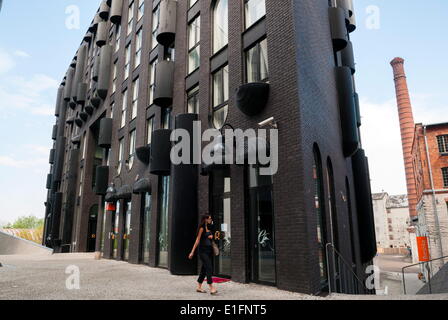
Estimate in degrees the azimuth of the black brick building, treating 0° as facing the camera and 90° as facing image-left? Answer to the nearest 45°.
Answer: approximately 45°

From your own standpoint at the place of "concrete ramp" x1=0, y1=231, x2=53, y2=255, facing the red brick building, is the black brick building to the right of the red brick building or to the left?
right

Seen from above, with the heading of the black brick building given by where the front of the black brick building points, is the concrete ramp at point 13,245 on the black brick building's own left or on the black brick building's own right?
on the black brick building's own right

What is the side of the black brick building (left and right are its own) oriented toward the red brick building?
back

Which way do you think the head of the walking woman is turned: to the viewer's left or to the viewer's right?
to the viewer's right
